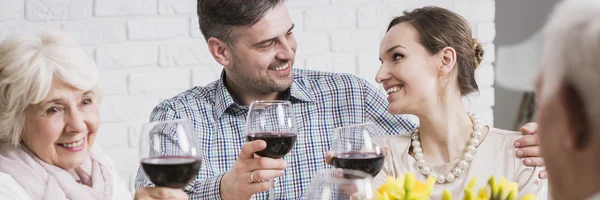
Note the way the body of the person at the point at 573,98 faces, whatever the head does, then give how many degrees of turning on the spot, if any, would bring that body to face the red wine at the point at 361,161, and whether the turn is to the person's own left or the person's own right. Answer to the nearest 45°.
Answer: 0° — they already face it

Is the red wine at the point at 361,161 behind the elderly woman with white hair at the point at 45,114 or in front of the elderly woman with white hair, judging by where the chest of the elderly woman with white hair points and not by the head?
in front

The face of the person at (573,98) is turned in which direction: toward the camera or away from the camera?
away from the camera

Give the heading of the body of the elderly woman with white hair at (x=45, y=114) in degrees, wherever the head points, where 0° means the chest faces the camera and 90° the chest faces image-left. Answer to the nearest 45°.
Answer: approximately 315°

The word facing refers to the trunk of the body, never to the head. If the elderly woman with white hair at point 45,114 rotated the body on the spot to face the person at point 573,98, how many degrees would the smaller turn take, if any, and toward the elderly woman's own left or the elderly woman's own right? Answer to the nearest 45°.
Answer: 0° — they already face them

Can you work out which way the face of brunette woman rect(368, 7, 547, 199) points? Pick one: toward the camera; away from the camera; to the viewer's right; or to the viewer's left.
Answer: to the viewer's left

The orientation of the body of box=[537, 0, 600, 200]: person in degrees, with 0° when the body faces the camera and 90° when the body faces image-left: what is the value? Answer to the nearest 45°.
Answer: approximately 135°

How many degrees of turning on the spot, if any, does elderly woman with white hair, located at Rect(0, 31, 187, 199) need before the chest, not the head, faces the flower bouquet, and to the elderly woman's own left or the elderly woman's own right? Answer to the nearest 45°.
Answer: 0° — they already face it

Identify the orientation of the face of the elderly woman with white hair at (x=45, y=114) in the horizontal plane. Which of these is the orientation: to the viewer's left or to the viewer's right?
to the viewer's right

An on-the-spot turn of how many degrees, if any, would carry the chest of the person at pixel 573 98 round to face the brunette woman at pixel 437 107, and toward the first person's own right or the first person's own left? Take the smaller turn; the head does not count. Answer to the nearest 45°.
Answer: approximately 45° to the first person's own right
